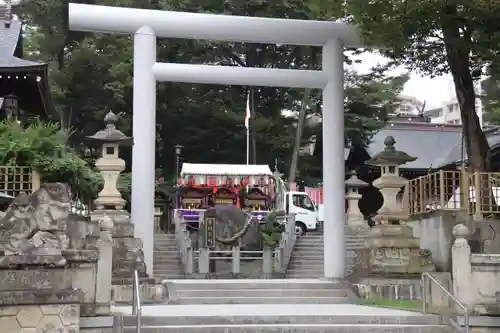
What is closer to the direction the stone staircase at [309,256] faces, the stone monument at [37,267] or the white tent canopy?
the stone monument

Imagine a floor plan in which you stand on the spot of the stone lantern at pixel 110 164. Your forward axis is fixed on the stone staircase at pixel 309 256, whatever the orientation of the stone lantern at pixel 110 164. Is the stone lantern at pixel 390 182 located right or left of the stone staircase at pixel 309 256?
right

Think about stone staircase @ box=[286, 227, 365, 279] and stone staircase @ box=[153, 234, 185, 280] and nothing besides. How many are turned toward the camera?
2

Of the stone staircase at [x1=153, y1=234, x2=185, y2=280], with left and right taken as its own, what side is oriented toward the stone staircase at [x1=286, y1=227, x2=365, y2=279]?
left

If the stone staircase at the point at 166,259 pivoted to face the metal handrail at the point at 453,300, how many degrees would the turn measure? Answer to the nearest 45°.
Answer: approximately 45° to its left

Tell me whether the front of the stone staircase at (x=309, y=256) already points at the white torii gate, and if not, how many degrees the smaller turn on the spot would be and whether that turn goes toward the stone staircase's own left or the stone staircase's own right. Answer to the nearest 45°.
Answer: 0° — it already faces it

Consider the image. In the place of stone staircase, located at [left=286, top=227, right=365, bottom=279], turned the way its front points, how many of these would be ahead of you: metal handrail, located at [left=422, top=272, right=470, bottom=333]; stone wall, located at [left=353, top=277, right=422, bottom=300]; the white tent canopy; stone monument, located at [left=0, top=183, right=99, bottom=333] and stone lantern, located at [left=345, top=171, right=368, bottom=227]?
3

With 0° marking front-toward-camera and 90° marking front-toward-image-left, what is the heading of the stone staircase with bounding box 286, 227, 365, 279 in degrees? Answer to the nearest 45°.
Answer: approximately 0°

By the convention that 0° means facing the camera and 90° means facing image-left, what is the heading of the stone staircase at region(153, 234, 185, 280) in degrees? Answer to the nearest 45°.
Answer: approximately 0°

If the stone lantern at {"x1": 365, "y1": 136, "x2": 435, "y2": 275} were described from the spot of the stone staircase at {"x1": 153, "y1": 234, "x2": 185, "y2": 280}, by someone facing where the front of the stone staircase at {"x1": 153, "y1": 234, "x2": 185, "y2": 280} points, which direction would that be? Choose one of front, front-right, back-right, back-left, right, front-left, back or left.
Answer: front-left
